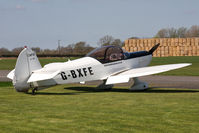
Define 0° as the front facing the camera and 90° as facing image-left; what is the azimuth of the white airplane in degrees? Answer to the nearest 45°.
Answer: approximately 225°
